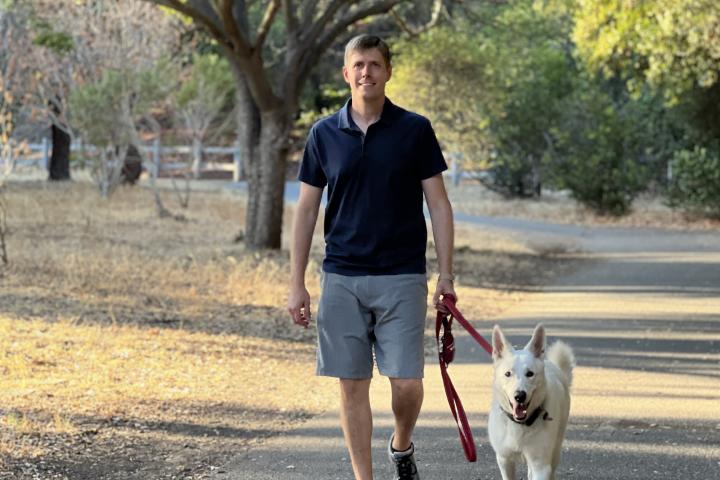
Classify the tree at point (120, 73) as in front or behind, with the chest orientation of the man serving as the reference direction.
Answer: behind

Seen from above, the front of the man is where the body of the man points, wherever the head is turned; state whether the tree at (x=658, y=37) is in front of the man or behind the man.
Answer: behind

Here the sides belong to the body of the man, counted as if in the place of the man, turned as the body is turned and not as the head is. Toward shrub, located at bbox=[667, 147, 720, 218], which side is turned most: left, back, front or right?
back

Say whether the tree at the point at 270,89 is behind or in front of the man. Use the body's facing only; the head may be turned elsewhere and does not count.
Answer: behind

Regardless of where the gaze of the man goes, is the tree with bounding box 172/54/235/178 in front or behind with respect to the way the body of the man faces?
behind

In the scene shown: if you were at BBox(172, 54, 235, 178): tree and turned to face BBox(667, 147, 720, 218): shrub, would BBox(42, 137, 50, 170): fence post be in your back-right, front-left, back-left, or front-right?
back-right

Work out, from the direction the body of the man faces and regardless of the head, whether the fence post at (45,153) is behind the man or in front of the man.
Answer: behind

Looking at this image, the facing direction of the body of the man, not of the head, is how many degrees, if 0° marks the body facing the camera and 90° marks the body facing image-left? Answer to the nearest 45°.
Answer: approximately 0°
